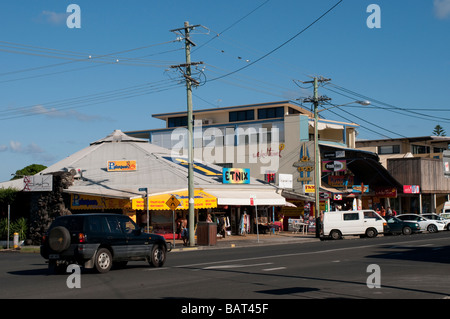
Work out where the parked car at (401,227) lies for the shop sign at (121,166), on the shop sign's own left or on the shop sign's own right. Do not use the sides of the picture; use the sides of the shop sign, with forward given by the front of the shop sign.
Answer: on the shop sign's own left

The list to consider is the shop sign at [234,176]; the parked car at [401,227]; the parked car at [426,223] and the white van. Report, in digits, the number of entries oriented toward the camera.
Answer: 1

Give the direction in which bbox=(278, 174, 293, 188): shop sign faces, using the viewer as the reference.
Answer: facing the viewer

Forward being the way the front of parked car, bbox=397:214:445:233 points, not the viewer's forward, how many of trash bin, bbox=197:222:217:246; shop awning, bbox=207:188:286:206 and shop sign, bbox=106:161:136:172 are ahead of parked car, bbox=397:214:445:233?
0

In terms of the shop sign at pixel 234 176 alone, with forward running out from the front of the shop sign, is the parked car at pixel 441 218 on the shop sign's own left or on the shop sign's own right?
on the shop sign's own left

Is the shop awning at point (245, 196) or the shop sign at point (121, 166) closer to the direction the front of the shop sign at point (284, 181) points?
the shop awning

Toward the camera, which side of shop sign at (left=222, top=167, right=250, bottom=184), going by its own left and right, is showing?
front

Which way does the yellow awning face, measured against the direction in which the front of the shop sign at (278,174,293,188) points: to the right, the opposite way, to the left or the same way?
the same way

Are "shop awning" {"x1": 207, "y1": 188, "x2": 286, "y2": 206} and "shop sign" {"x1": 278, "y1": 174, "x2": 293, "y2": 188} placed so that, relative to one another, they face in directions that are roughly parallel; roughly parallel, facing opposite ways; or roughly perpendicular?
roughly parallel

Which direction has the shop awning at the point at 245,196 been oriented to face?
toward the camera

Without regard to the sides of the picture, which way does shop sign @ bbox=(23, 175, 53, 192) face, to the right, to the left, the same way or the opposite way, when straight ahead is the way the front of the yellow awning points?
the same way

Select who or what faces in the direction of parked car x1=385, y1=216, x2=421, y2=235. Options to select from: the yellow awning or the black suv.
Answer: the black suv

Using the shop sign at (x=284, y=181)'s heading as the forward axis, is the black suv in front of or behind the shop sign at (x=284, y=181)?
in front

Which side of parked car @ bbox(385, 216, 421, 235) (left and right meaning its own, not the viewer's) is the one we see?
right

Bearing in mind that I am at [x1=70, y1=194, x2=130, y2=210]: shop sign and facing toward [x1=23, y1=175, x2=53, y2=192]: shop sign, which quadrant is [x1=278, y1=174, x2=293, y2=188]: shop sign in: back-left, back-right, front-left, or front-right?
back-right

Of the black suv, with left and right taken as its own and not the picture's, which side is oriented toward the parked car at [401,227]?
front
